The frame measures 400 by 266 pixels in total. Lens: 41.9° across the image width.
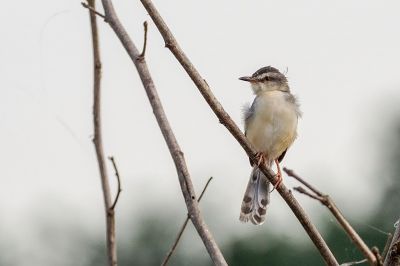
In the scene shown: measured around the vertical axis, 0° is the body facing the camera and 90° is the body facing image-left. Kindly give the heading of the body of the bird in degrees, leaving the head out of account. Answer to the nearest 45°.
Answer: approximately 0°
